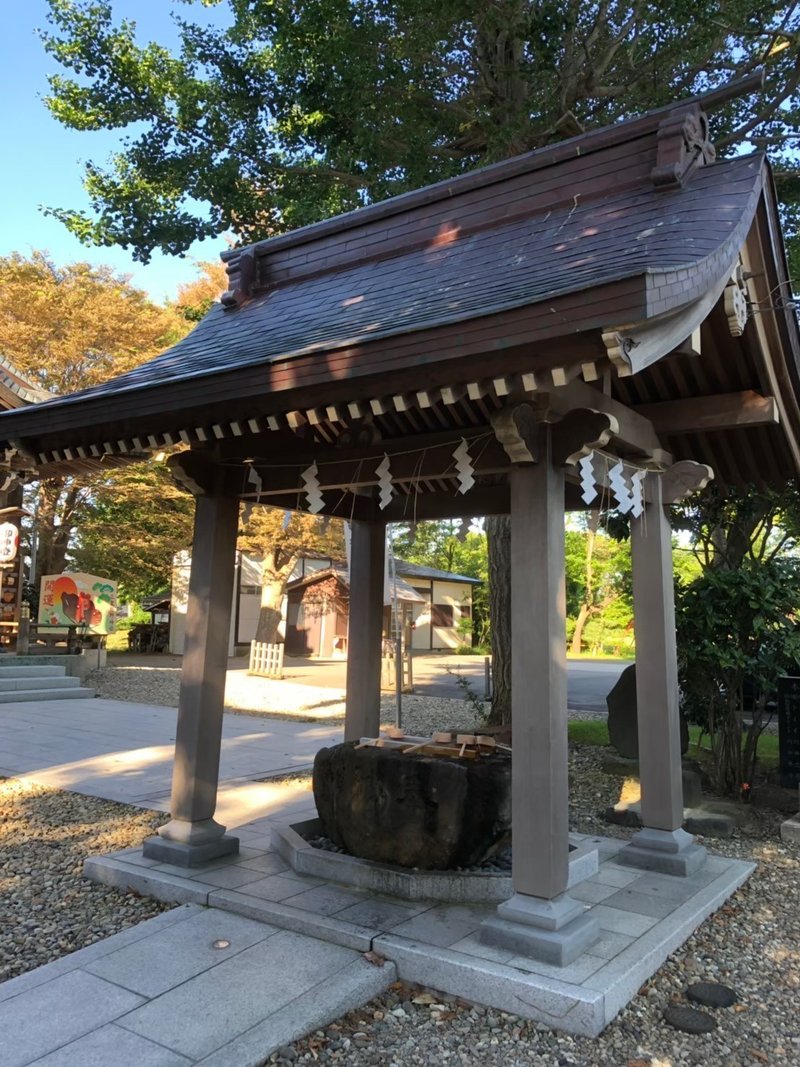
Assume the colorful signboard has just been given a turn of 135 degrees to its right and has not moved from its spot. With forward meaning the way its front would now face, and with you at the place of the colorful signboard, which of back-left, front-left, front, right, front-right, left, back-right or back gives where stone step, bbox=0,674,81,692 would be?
back-left

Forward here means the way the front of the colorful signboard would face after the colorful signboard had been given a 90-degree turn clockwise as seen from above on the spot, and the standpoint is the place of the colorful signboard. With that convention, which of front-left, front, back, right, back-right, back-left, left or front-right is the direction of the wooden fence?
back

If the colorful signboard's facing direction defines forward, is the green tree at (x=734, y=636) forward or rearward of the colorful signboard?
forward

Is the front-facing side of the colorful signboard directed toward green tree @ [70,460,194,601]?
no

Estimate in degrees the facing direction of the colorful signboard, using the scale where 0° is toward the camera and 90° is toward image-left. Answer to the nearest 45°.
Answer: approximately 0°

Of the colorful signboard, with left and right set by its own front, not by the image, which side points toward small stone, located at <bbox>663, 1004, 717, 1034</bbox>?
front

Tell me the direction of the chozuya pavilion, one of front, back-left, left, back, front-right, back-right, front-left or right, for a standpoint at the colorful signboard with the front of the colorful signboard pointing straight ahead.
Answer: front

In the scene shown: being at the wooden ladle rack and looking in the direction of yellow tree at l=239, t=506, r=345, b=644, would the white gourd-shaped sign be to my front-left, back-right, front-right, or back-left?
front-left

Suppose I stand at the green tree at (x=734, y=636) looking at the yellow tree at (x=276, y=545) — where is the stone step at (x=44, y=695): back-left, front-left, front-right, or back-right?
front-left

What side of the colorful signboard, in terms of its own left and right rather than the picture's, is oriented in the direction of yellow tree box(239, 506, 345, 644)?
left

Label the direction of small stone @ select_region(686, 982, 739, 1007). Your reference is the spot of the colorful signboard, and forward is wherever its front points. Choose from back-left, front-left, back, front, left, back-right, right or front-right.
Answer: front

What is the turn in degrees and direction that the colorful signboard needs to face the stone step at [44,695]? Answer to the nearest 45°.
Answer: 0° — it already faces it

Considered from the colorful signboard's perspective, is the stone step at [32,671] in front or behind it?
in front

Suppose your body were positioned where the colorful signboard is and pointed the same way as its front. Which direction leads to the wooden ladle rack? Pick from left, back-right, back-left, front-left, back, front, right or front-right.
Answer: front

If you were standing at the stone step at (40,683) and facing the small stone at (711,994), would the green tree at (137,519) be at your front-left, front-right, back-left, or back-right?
back-left
